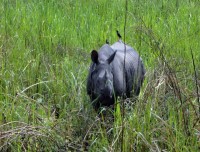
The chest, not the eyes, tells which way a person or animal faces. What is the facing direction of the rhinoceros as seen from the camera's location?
facing the viewer and to the left of the viewer
